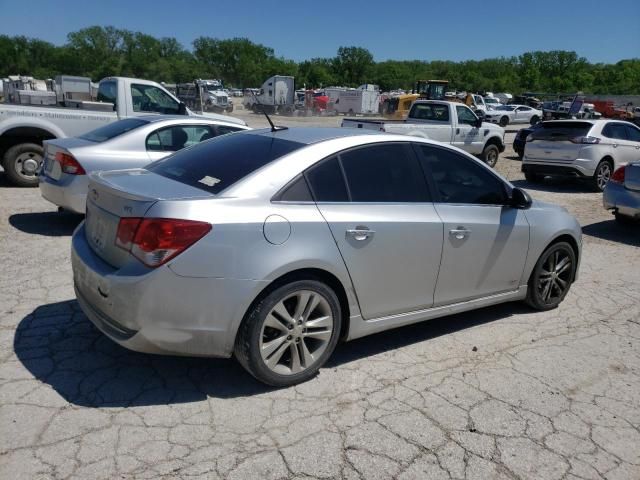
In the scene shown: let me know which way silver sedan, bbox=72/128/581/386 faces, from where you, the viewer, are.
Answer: facing away from the viewer and to the right of the viewer

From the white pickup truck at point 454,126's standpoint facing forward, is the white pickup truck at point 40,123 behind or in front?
behind

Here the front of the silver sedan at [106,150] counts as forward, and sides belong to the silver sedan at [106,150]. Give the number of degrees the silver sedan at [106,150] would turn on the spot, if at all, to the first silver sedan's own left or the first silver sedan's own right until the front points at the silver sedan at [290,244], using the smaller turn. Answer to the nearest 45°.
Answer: approximately 135° to the first silver sedan's own right

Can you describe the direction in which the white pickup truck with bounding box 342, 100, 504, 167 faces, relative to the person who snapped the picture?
facing away from the viewer and to the right of the viewer

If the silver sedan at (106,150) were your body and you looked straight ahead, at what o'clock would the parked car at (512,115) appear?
The parked car is roughly at 12 o'clock from the silver sedan.

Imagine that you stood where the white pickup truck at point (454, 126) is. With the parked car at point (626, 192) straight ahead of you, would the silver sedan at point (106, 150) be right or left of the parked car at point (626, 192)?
right

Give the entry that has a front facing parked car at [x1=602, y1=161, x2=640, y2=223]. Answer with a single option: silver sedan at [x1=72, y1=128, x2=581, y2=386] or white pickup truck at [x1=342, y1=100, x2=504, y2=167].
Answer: the silver sedan

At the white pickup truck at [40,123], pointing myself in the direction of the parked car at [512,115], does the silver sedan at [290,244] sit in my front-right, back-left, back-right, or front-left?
back-right

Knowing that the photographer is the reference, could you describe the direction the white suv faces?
facing away from the viewer and to the right of the viewer

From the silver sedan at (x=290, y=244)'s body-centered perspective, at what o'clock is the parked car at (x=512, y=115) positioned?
The parked car is roughly at 11 o'clock from the silver sedan.

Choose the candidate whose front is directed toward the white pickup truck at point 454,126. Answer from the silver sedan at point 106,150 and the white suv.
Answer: the silver sedan
